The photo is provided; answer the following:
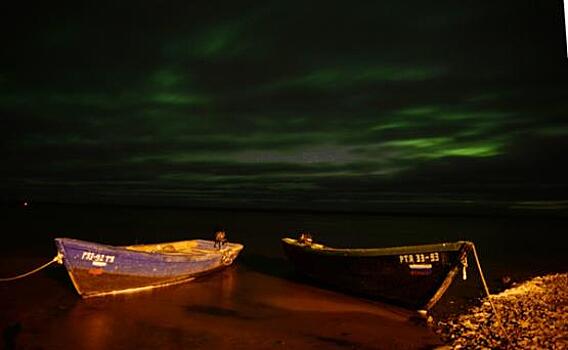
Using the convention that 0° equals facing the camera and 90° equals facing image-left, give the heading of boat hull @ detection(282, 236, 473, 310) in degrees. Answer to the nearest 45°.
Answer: approximately 315°

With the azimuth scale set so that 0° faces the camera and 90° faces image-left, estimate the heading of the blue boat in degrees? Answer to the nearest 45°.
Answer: approximately 45°

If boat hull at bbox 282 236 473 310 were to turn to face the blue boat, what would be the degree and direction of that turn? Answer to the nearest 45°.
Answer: approximately 135° to its right
